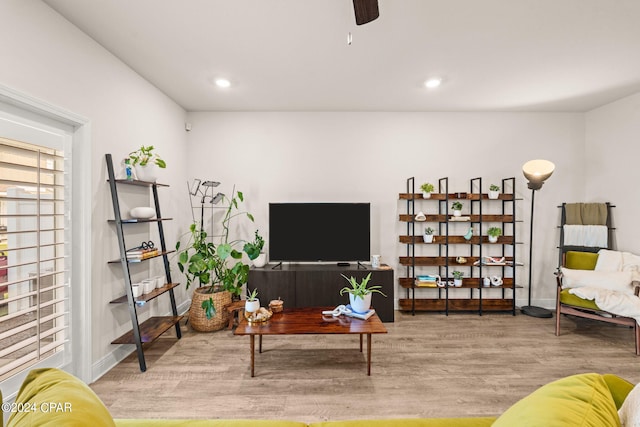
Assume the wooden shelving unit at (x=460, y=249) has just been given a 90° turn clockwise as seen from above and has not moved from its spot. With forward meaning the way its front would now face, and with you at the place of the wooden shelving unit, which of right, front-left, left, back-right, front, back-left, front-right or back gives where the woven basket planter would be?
front-left

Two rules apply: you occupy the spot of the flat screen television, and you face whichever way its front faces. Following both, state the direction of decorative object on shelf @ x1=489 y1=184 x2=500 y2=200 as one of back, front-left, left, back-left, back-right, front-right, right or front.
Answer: left

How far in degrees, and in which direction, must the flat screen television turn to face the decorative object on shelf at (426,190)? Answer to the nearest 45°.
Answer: approximately 90° to its left

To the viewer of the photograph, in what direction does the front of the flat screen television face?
facing the viewer

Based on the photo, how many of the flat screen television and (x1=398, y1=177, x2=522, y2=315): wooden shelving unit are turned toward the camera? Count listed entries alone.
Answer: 2

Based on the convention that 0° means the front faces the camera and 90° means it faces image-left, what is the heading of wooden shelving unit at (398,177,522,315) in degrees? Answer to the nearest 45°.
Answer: approximately 0°

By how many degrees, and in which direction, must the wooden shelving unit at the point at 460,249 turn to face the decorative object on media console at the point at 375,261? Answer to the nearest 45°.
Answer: approximately 45° to its right

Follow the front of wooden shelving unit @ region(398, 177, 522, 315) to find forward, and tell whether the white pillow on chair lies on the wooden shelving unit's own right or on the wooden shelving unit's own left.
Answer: on the wooden shelving unit's own left

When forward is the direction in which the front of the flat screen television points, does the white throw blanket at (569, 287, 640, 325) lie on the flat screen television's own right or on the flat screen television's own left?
on the flat screen television's own left

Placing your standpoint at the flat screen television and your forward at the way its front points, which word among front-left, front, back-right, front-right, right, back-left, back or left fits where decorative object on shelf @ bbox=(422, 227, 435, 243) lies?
left

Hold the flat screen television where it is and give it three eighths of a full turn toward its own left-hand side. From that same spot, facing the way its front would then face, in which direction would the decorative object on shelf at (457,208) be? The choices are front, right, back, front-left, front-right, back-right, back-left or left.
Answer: front-right

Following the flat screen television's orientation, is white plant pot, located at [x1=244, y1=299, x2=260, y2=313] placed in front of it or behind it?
in front

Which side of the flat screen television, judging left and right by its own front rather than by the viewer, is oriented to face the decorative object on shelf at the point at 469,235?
left

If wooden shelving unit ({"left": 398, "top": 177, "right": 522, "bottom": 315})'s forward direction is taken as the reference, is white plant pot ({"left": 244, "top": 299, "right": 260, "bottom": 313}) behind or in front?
in front

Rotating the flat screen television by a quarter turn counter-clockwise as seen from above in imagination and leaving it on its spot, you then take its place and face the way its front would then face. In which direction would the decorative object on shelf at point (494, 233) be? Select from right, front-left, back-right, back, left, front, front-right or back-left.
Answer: front
